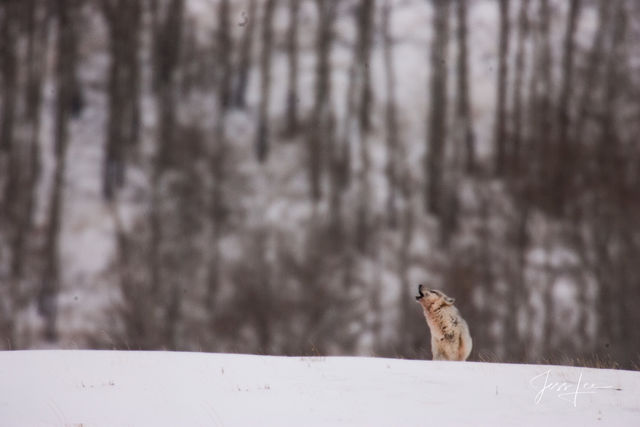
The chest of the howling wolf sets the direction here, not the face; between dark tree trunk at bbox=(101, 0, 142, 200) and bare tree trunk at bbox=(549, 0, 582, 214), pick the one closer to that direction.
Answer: the dark tree trunk

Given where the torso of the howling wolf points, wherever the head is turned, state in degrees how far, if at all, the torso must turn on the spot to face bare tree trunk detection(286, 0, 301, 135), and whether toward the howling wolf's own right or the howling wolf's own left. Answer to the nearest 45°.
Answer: approximately 135° to the howling wolf's own right

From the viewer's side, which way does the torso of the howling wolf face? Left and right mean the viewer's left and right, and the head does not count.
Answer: facing to the left of the viewer
